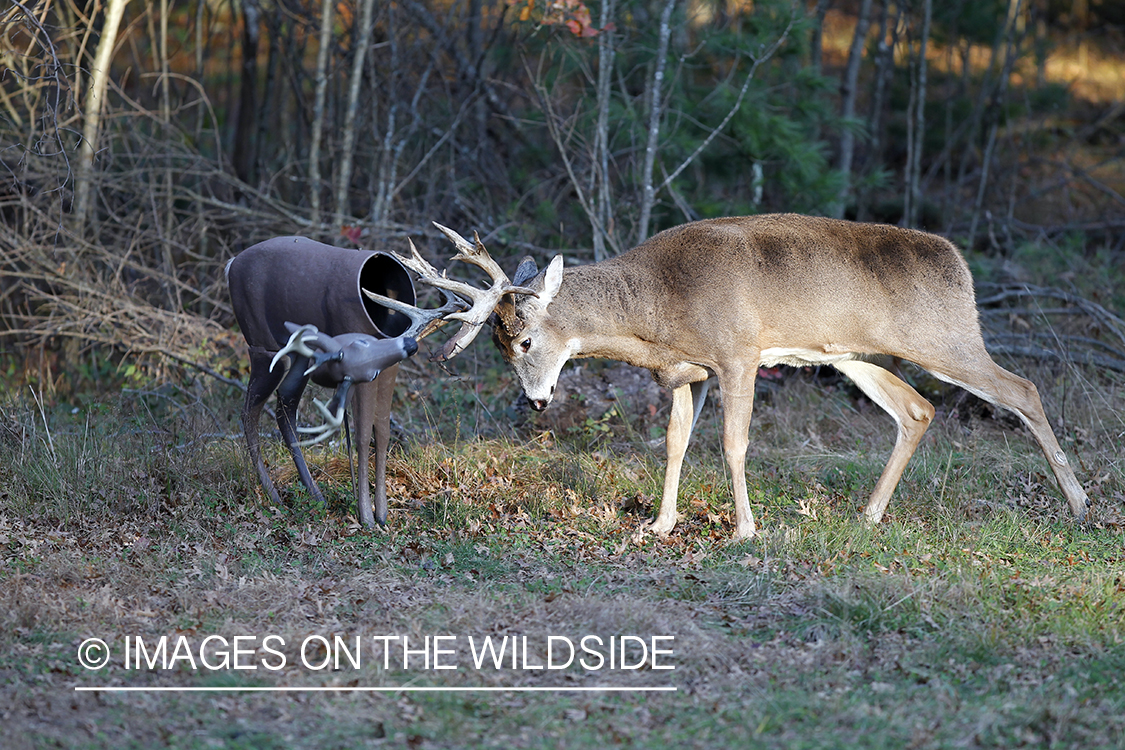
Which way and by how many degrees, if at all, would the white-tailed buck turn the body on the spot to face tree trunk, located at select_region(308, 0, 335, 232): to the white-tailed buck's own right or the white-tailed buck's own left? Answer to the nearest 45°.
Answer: approximately 45° to the white-tailed buck's own right

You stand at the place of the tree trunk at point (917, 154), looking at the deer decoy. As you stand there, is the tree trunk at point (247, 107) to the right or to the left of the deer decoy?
right

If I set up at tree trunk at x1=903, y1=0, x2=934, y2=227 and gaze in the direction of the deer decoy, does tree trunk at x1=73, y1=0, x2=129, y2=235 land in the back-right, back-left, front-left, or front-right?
front-right

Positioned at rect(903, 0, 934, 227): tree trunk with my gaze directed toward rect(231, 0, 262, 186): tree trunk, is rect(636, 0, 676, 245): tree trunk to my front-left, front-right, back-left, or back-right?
front-left

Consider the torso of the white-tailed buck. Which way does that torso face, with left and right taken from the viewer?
facing to the left of the viewer

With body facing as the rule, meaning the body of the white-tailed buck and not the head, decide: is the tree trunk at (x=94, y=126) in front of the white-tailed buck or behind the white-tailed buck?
in front

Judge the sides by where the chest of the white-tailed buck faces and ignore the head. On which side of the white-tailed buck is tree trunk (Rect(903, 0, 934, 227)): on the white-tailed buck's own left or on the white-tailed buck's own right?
on the white-tailed buck's own right

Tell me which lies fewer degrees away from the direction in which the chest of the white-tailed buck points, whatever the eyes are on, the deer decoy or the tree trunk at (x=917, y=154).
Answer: the deer decoy

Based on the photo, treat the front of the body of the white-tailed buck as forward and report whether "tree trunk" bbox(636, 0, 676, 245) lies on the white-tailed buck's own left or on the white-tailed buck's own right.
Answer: on the white-tailed buck's own right

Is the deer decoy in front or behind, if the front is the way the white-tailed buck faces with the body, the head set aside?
in front
